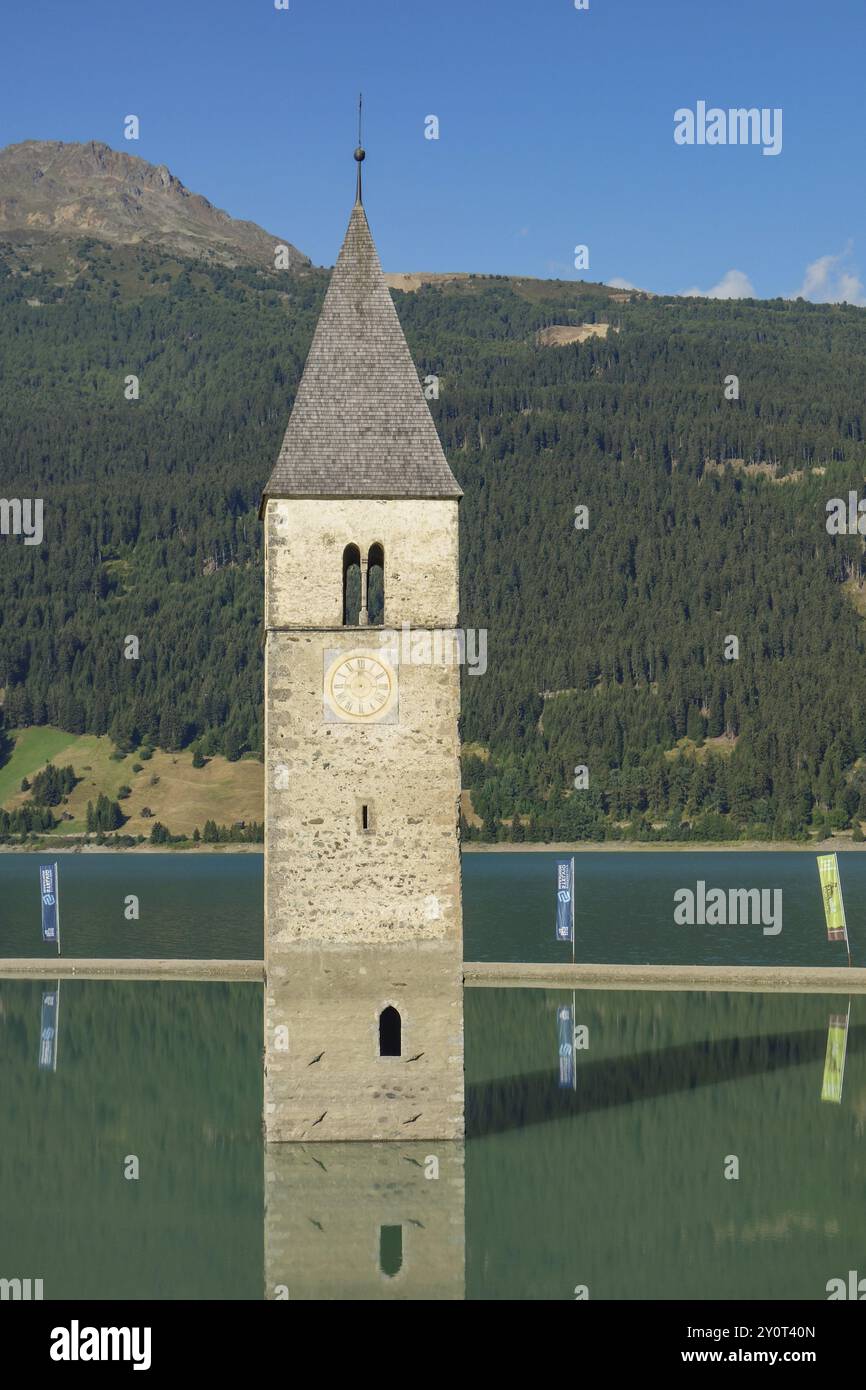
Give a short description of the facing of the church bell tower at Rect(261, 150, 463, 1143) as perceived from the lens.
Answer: facing the viewer
